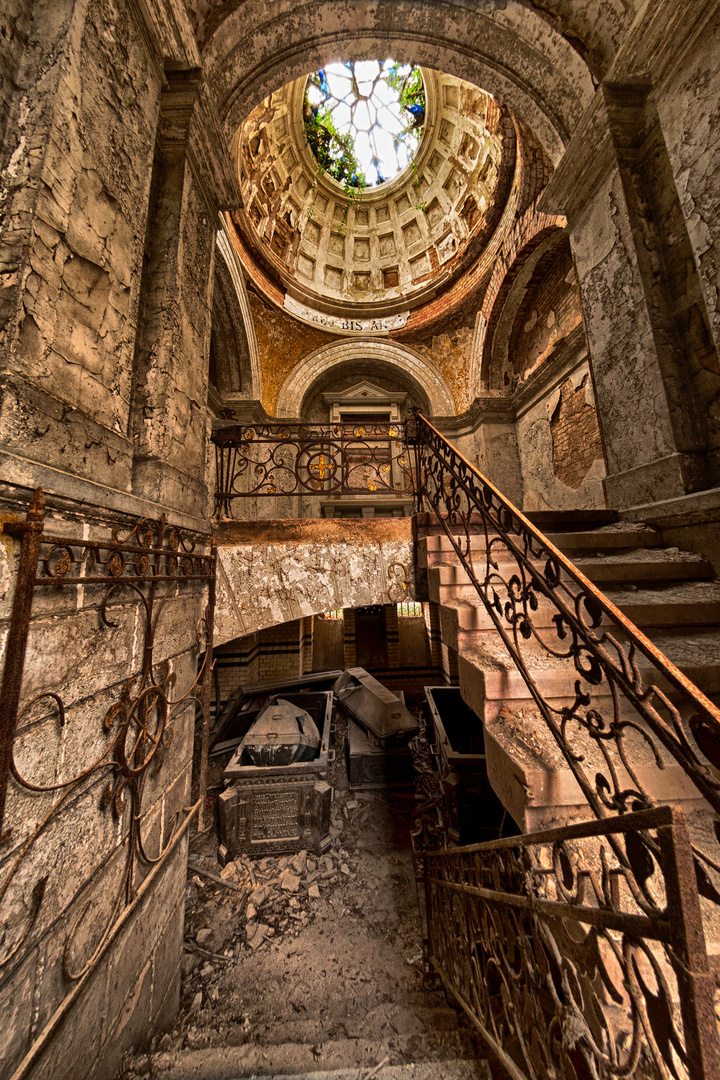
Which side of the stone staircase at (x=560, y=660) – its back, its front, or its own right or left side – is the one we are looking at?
front

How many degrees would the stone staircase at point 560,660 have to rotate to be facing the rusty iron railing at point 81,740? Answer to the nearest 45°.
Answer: approximately 45° to its right

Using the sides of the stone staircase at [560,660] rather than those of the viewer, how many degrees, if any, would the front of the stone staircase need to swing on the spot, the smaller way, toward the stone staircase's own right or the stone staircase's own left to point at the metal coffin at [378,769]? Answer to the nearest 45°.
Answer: approximately 135° to the stone staircase's own right

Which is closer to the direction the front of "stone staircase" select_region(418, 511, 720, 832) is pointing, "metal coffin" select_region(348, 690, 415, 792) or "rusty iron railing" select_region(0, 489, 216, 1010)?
the rusty iron railing
